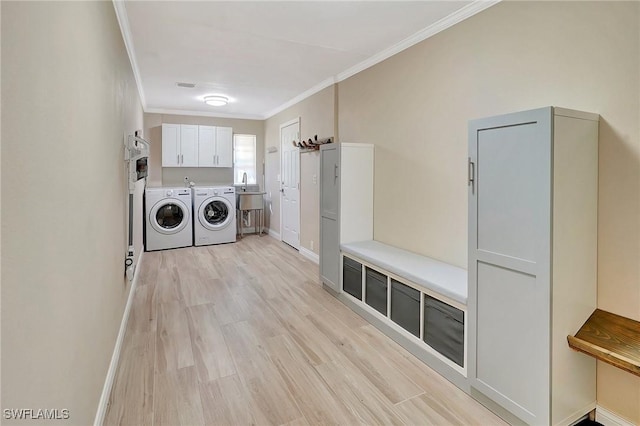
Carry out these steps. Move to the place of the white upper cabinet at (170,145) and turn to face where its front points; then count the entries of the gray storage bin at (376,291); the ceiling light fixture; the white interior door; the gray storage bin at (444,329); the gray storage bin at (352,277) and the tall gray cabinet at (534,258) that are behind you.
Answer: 0

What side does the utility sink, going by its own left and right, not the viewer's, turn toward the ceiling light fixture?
front

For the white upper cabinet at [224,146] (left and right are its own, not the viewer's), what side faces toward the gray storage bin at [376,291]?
front

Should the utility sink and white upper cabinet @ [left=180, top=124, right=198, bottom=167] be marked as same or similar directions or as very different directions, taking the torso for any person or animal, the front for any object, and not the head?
same or similar directions

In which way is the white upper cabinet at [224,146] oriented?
toward the camera

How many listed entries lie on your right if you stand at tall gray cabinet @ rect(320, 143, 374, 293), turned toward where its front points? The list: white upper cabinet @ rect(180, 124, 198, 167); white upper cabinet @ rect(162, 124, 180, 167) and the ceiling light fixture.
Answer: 3

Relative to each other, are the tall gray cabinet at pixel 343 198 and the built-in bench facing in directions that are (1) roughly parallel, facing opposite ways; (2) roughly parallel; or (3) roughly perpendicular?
roughly parallel

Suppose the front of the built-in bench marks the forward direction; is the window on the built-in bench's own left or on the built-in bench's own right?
on the built-in bench's own right

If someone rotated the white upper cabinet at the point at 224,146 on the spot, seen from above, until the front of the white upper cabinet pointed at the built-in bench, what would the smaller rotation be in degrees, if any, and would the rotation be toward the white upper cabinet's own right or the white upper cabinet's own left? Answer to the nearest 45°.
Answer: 0° — it already faces it

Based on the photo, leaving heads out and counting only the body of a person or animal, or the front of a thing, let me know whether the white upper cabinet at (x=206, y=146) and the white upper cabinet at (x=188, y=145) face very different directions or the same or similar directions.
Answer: same or similar directions

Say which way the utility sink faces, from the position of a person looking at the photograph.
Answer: facing the viewer

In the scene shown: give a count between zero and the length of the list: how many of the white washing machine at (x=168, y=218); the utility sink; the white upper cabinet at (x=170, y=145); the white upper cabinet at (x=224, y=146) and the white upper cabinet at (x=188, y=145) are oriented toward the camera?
5

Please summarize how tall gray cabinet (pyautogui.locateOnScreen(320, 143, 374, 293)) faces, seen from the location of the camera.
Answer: facing the viewer and to the left of the viewer

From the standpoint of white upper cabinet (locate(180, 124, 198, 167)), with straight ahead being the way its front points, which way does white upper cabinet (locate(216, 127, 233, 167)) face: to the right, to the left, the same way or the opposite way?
the same way

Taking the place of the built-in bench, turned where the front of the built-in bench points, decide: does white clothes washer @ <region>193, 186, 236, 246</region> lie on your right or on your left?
on your right

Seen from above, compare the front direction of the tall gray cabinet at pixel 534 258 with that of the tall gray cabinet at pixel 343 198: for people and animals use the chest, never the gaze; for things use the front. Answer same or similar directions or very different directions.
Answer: same or similar directions

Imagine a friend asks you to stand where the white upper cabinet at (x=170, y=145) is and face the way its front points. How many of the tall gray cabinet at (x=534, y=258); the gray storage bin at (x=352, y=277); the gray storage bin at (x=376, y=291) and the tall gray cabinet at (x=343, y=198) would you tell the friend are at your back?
0

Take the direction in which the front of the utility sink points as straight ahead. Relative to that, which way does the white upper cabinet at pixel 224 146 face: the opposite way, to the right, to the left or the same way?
the same way

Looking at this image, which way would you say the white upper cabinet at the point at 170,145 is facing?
toward the camera

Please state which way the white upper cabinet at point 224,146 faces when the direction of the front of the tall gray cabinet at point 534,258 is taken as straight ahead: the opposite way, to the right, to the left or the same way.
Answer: to the left

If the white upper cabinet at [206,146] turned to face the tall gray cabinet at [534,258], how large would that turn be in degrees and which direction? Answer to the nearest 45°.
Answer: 0° — it already faces it
